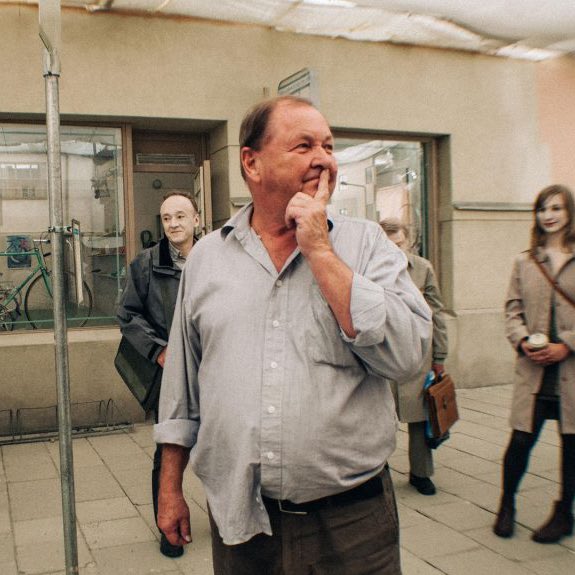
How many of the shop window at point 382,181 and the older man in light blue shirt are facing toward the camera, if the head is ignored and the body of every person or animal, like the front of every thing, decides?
2

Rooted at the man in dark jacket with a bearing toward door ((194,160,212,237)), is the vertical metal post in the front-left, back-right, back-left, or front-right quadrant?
back-left

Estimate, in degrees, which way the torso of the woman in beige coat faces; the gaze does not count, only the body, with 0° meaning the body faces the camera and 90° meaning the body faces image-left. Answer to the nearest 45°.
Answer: approximately 0°

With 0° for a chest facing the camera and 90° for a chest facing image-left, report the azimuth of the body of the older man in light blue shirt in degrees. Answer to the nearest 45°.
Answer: approximately 0°

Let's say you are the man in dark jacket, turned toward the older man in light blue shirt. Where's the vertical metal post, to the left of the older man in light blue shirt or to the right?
right

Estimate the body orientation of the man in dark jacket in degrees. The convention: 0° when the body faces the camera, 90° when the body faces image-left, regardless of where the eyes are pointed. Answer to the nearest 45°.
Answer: approximately 315°

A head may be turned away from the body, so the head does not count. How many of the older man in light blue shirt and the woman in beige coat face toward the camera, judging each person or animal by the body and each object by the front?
2

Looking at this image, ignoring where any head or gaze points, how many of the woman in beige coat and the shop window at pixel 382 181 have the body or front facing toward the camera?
2

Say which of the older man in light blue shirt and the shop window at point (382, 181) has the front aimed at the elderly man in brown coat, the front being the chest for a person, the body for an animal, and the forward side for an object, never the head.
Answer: the shop window

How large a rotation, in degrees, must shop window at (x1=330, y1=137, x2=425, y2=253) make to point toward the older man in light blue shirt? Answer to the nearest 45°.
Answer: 0° — it already faces them
